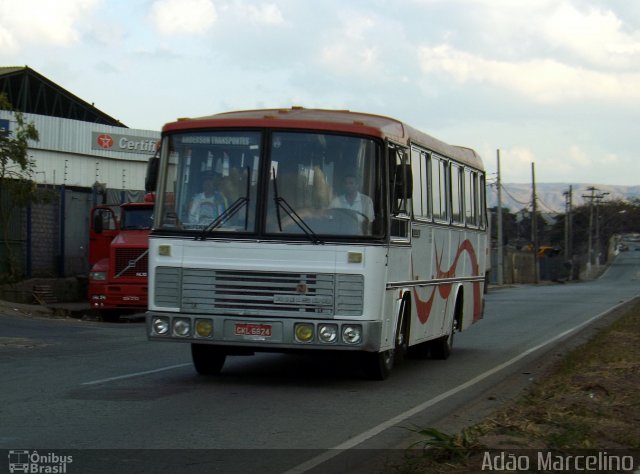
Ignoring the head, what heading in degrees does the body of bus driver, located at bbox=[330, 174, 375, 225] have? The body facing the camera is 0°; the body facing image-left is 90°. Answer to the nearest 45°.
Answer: approximately 0°

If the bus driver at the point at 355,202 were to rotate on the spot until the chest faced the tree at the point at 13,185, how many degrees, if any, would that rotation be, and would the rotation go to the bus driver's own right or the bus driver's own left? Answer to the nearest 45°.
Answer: approximately 135° to the bus driver's own right

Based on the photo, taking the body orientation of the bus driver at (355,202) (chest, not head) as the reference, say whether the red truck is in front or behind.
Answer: behind

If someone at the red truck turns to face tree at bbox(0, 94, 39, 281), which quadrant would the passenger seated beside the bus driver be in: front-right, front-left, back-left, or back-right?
back-left
